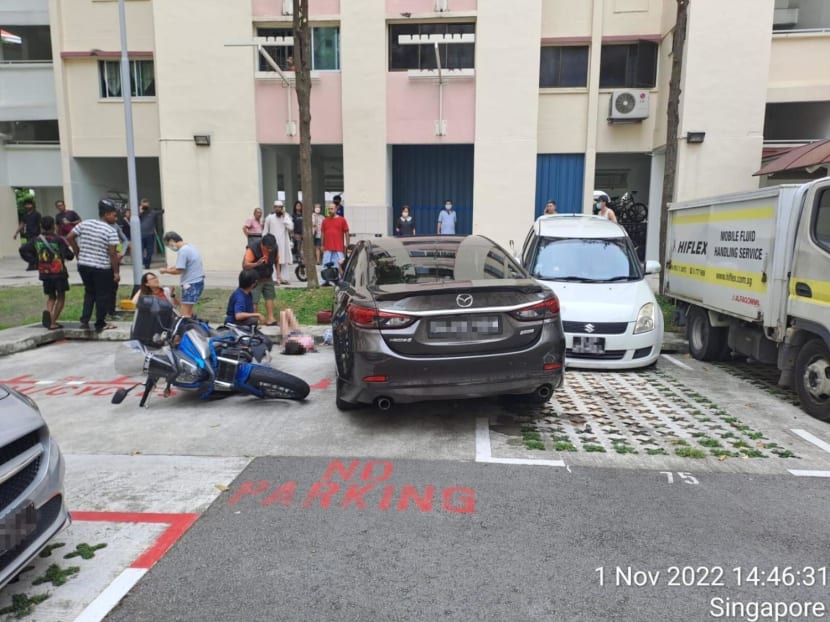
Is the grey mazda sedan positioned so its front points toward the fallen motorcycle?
no

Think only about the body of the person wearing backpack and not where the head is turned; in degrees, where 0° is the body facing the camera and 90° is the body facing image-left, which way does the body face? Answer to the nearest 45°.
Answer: approximately 180°

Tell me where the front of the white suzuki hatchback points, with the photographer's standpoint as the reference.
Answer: facing the viewer

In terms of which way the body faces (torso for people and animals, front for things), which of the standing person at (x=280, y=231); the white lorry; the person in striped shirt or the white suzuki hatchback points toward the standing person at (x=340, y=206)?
the person in striped shirt

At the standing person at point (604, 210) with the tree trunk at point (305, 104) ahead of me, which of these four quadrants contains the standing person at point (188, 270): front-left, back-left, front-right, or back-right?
front-left

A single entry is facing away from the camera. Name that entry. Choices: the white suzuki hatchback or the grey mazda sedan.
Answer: the grey mazda sedan

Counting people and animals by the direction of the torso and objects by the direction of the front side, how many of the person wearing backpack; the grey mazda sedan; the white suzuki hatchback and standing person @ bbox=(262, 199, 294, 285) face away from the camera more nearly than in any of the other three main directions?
2

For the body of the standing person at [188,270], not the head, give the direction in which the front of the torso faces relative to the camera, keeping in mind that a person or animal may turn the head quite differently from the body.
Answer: to the viewer's left

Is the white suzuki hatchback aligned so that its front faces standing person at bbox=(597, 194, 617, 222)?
no

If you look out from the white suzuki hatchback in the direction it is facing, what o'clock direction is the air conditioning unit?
The air conditioning unit is roughly at 6 o'clock from the white suzuki hatchback.

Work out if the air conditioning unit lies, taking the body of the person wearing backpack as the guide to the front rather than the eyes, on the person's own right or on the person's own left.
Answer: on the person's own right

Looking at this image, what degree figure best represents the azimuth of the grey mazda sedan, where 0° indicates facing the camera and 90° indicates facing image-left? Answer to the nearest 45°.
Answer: approximately 180°

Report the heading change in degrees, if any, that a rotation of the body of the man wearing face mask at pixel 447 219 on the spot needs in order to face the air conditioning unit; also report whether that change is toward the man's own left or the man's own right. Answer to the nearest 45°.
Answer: approximately 90° to the man's own left

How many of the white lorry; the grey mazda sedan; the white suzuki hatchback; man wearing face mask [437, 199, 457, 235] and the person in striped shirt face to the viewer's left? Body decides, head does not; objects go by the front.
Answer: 0

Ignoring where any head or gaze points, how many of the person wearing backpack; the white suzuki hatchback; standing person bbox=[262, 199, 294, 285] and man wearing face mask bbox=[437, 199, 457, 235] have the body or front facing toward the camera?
3

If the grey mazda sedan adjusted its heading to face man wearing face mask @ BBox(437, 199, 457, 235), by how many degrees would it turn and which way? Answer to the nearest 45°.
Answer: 0° — it already faces them

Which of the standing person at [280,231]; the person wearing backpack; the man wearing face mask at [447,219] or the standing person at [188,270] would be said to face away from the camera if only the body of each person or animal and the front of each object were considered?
the person wearing backpack

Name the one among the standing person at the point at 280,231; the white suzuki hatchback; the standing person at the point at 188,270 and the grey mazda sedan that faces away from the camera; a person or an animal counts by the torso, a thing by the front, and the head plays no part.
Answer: the grey mazda sedan

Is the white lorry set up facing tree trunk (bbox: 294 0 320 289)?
no

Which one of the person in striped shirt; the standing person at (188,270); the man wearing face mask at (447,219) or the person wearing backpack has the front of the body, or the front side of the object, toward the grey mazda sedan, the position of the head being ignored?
the man wearing face mask
